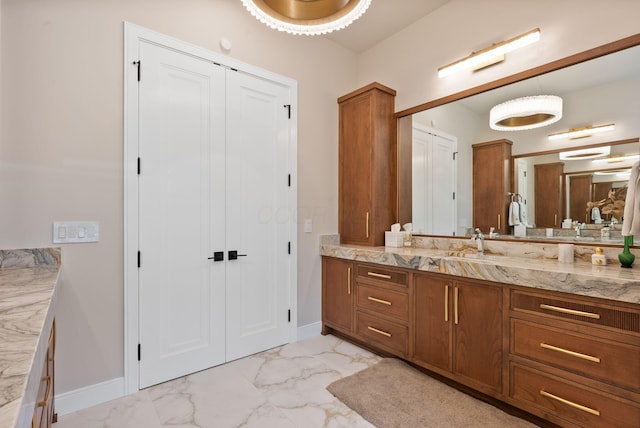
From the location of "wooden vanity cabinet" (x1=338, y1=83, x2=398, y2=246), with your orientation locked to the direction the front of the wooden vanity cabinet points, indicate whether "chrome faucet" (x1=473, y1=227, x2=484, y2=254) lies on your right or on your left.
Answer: on your left

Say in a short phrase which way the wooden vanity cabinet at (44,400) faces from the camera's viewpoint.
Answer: facing to the right of the viewer

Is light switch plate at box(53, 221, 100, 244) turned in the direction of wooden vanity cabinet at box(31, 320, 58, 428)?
yes

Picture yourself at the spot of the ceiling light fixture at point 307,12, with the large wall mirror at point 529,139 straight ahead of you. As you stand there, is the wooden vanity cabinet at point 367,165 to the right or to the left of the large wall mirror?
left

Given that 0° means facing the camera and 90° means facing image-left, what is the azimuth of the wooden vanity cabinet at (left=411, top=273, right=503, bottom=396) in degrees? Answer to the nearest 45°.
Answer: approximately 45°

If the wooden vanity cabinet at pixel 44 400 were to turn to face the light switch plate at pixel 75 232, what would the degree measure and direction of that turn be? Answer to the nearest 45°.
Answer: approximately 90° to its left

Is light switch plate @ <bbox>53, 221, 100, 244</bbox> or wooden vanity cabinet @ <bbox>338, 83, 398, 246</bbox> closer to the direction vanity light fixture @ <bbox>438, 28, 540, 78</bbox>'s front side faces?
the light switch plate

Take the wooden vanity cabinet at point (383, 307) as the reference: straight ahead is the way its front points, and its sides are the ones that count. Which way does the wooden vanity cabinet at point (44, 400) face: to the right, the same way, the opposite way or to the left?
the opposite way

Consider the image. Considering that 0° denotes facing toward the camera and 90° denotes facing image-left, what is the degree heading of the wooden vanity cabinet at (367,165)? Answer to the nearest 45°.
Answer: approximately 45°
